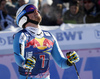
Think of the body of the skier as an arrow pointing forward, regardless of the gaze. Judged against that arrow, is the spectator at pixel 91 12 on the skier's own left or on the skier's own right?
on the skier's own left

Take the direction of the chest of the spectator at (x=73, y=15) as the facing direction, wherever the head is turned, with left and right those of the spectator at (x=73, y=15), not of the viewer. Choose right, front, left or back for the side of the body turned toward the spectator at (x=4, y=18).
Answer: right

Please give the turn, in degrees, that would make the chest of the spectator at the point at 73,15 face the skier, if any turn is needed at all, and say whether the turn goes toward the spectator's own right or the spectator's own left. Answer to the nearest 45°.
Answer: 0° — they already face them

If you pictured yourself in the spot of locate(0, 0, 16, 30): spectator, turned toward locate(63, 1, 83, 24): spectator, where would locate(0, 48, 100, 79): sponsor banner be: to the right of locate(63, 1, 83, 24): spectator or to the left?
right

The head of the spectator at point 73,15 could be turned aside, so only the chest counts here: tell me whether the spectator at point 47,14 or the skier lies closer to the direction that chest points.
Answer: the skier

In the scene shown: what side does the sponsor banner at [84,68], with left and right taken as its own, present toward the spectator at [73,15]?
back

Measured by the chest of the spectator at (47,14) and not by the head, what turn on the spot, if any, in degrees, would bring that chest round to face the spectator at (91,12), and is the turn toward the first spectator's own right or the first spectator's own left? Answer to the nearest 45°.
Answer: approximately 90° to the first spectator's own left

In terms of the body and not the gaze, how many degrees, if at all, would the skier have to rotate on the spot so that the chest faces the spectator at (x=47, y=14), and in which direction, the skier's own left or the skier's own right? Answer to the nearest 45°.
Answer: approximately 135° to the skier's own left

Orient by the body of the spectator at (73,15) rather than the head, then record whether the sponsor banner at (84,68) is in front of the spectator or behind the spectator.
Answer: in front

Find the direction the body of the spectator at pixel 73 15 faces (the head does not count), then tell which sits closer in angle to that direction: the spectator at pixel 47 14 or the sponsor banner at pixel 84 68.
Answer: the sponsor banner

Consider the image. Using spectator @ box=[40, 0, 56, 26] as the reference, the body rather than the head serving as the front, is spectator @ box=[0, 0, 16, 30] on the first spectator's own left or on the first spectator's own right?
on the first spectator's own right
